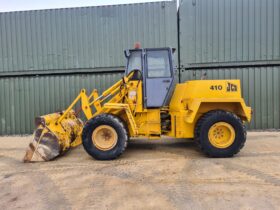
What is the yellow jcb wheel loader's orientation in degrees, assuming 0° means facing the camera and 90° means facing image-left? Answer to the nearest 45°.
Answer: approximately 90°
